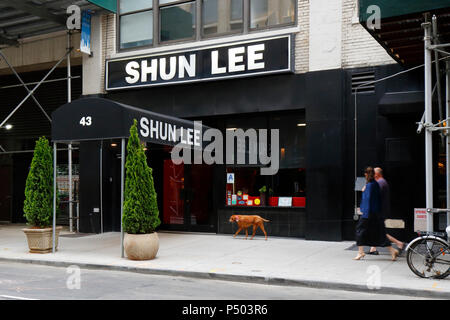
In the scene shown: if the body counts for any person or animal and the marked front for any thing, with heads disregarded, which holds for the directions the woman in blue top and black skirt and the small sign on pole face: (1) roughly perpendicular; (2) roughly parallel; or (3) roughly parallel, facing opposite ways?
roughly perpendicular

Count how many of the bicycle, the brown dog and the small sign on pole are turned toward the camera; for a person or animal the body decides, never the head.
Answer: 1

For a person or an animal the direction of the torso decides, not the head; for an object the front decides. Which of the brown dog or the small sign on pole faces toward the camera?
the small sign on pole

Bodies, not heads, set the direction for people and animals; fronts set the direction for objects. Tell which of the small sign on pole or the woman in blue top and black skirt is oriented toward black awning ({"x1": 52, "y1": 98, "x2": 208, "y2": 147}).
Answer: the woman in blue top and black skirt

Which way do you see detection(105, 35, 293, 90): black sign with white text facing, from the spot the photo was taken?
facing the viewer and to the left of the viewer

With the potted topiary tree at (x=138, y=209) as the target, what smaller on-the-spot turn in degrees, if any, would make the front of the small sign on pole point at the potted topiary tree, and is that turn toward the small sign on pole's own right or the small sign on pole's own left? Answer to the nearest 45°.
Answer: approximately 90° to the small sign on pole's own right

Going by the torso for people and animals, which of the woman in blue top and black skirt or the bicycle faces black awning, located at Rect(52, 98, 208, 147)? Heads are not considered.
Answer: the woman in blue top and black skirt

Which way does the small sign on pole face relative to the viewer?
toward the camera

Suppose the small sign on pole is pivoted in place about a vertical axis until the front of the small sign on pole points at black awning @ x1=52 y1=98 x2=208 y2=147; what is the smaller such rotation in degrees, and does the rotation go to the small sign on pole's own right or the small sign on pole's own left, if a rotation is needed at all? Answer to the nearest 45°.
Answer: approximately 90° to the small sign on pole's own right

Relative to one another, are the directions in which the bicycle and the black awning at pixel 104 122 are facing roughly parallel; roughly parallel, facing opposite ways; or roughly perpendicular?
roughly perpendicular
